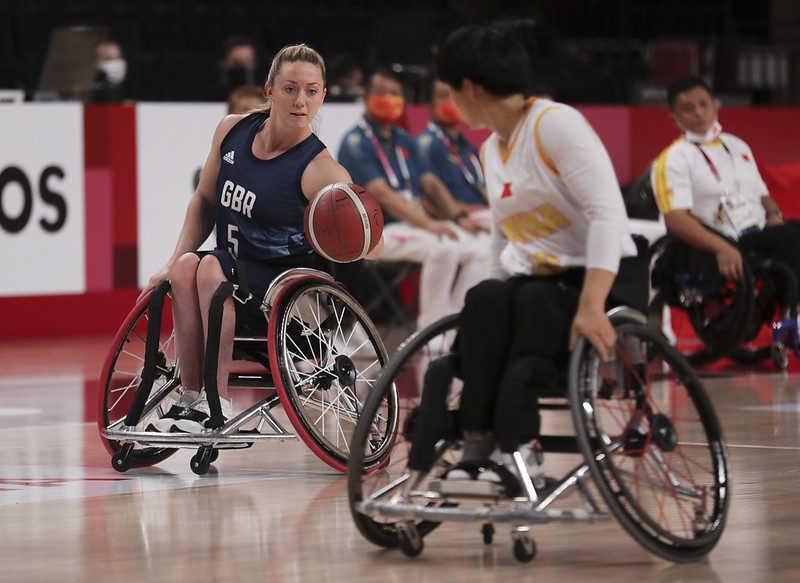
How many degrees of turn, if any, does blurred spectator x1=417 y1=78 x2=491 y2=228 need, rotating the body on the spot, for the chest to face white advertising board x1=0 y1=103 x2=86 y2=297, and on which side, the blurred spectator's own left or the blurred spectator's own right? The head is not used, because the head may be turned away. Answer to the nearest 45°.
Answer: approximately 135° to the blurred spectator's own right

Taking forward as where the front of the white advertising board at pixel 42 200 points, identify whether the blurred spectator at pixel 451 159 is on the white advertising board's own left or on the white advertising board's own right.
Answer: on the white advertising board's own left

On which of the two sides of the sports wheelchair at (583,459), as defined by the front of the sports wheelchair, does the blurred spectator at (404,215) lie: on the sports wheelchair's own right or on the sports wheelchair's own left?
on the sports wheelchair's own right

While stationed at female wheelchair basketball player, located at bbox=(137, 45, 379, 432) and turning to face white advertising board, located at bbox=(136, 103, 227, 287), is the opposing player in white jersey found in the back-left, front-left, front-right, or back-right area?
back-right

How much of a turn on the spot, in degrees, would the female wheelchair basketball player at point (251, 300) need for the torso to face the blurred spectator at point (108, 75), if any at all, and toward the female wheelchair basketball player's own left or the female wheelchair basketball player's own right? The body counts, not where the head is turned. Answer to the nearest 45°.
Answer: approximately 135° to the female wheelchair basketball player's own right

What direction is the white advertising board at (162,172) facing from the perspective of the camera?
toward the camera

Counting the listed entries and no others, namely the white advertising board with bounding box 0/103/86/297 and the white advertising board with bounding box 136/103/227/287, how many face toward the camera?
2

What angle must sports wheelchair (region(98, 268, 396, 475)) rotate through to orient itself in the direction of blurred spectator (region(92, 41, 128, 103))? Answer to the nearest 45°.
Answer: approximately 135° to its right

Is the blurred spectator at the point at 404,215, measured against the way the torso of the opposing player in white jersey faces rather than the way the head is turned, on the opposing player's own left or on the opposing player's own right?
on the opposing player's own right

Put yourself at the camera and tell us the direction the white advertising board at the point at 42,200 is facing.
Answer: facing the viewer
